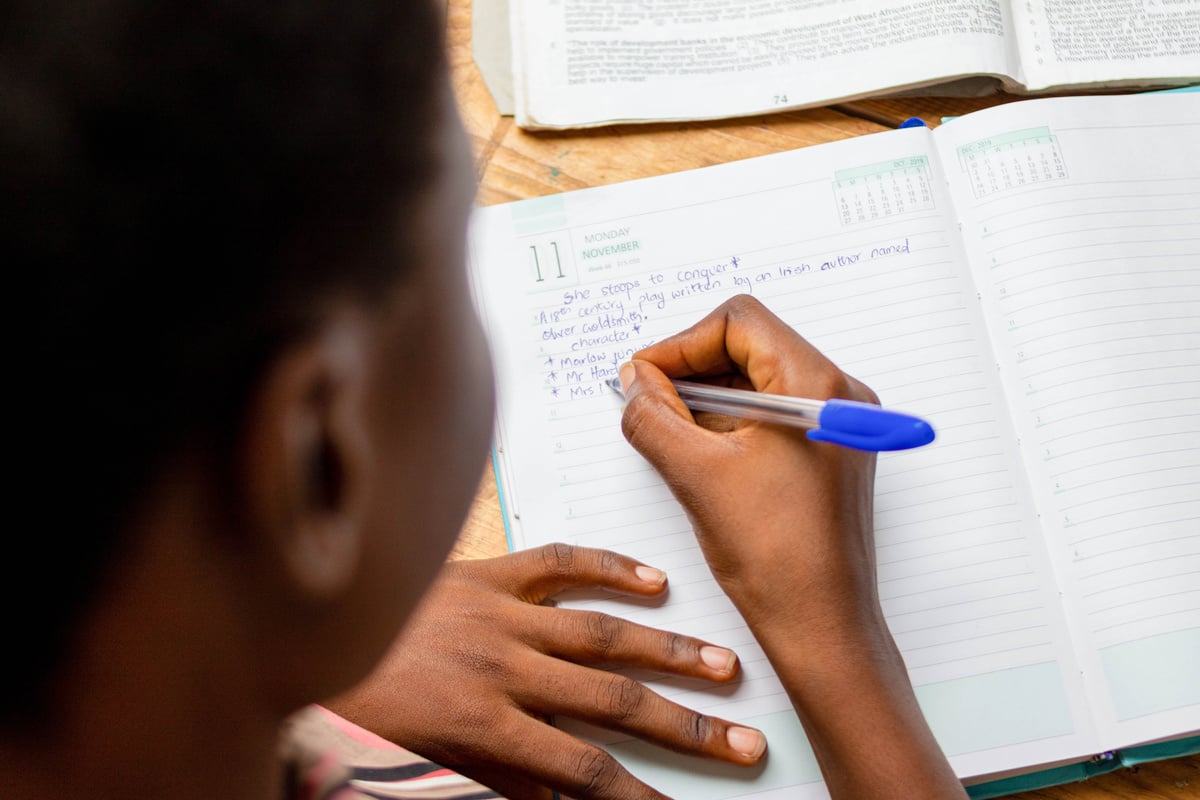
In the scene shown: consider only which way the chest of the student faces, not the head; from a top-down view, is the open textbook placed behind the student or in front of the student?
in front

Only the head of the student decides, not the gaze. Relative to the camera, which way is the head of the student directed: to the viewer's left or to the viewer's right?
to the viewer's right

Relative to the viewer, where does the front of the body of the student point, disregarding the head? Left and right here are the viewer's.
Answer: facing away from the viewer and to the right of the viewer
